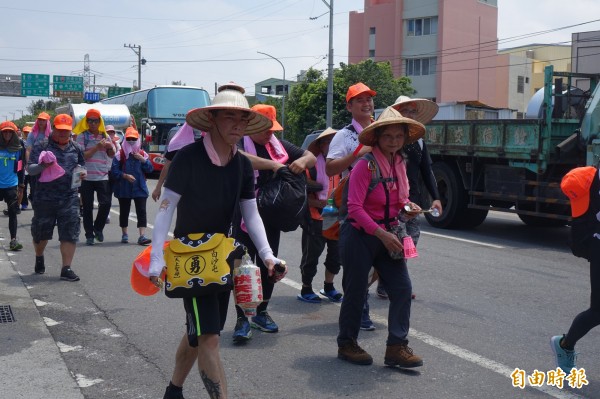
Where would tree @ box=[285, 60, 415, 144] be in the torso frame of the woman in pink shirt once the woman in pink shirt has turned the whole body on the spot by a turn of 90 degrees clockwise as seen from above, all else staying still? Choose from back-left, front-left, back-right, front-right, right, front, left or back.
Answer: back-right

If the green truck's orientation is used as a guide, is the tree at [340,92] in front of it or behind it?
behind

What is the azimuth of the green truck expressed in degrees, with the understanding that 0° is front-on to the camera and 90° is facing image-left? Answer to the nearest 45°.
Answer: approximately 315°

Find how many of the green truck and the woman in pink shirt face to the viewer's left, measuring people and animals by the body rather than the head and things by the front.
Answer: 0

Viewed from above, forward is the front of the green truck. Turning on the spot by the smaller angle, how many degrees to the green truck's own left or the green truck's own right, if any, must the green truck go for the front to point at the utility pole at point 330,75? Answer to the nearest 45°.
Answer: approximately 135° to the green truck's own left

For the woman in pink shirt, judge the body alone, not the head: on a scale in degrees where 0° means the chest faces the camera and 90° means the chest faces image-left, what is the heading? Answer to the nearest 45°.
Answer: approximately 315°

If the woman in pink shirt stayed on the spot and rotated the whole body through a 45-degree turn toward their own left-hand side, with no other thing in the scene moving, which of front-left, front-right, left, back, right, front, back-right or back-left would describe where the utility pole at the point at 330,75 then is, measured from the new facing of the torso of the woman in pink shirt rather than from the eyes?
left

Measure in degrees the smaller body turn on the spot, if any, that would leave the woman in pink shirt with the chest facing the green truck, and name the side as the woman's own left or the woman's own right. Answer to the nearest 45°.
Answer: approximately 135° to the woman's own left
